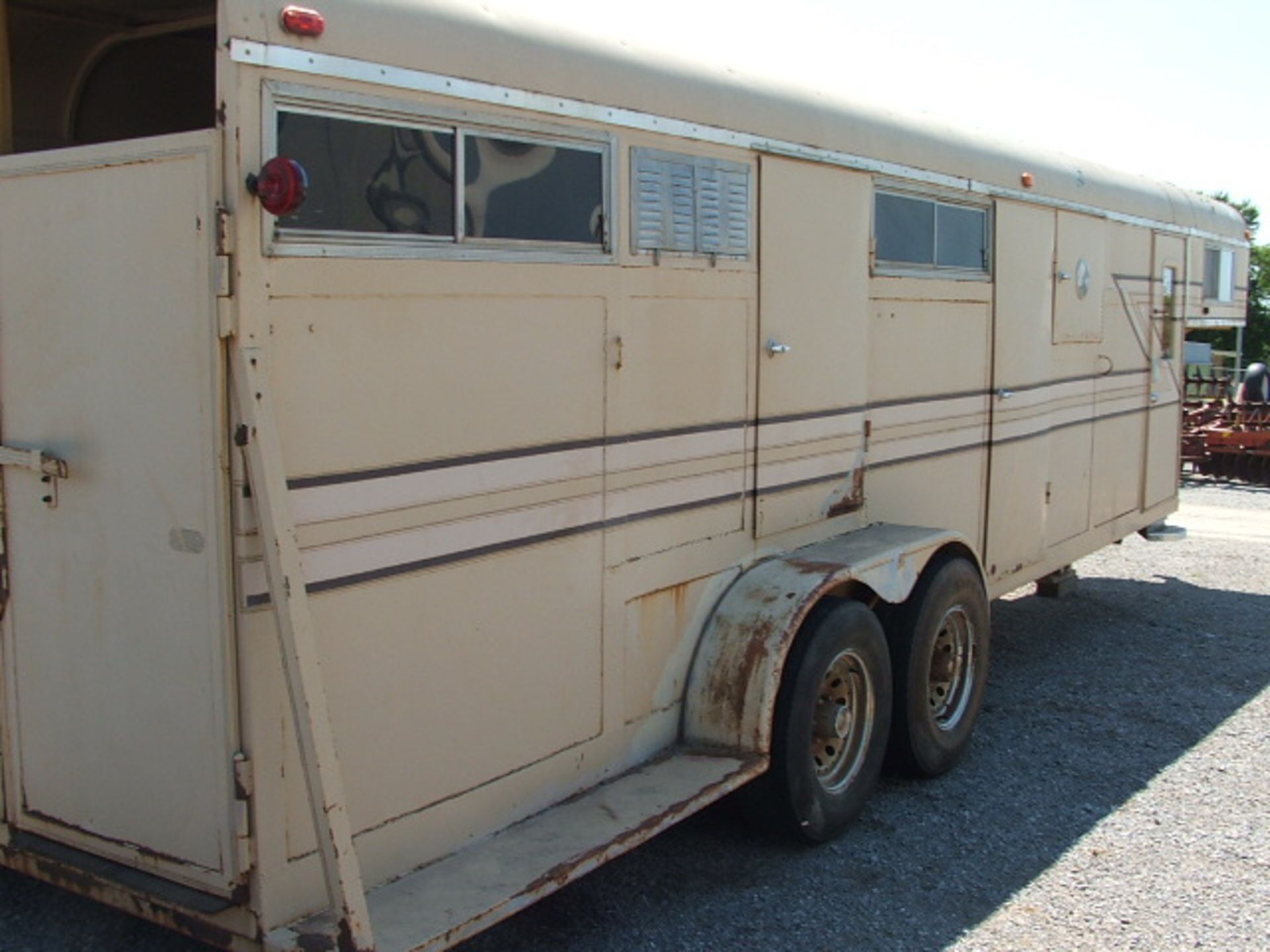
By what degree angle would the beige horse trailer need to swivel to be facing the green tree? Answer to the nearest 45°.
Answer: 0° — it already faces it

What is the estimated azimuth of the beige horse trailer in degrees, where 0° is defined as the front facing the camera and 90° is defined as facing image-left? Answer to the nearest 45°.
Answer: approximately 225°
